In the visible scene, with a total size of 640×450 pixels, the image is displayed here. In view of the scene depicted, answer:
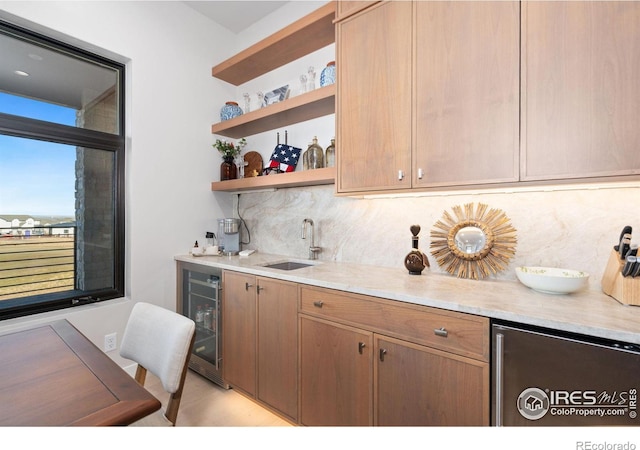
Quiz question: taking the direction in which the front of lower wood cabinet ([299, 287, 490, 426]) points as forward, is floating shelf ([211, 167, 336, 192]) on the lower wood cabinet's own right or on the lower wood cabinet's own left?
on the lower wood cabinet's own right

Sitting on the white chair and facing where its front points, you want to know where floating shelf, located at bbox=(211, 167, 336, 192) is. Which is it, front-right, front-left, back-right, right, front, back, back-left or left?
back

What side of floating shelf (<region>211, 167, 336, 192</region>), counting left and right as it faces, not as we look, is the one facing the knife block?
left

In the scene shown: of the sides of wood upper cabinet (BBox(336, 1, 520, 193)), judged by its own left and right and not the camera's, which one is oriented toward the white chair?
front

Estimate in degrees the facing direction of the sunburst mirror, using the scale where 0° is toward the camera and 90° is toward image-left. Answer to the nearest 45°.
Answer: approximately 0°

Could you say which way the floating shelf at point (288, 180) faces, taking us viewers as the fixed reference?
facing the viewer and to the left of the viewer

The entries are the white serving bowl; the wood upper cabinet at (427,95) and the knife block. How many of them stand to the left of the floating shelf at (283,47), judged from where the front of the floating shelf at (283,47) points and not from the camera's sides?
3

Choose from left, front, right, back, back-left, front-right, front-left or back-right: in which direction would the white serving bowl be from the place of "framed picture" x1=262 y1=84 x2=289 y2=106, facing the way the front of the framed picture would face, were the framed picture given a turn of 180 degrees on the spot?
right

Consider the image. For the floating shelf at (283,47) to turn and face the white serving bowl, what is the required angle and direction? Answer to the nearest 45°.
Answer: approximately 90° to its left
